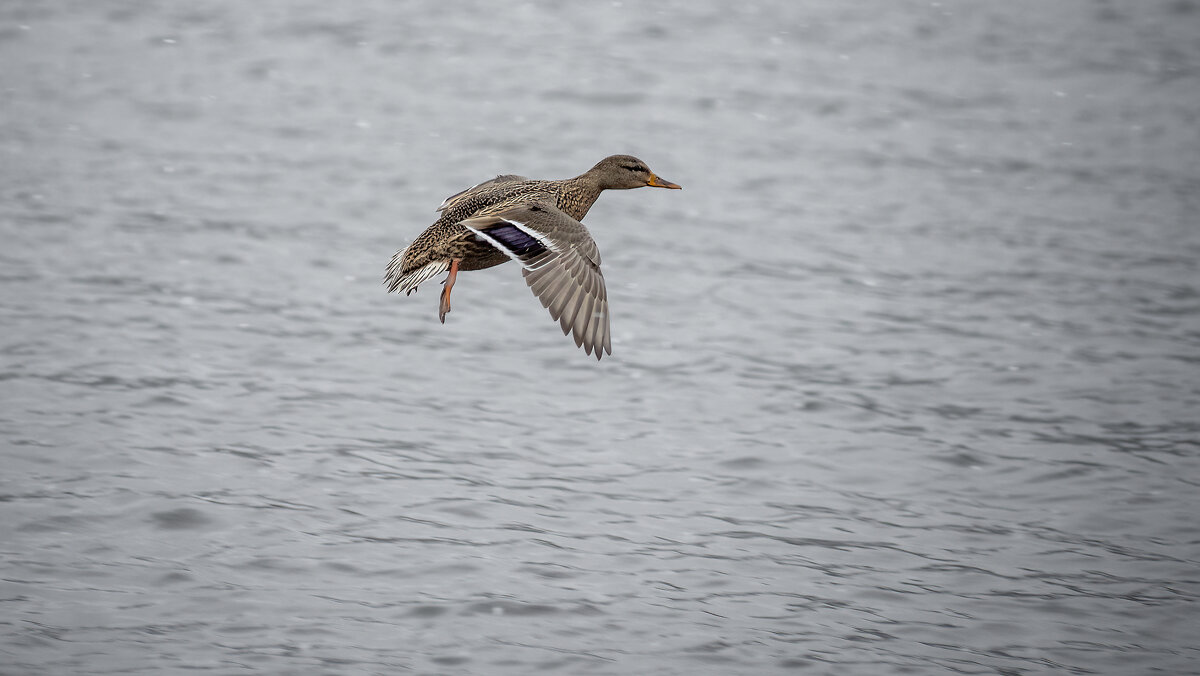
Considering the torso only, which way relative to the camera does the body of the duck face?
to the viewer's right
